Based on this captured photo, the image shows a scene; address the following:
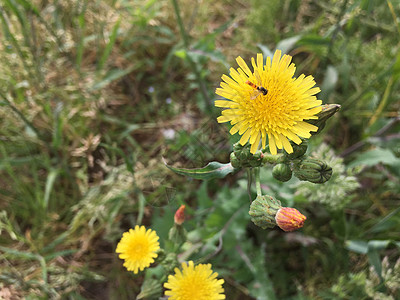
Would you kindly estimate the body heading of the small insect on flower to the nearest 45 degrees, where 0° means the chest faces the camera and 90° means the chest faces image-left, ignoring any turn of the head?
approximately 270°

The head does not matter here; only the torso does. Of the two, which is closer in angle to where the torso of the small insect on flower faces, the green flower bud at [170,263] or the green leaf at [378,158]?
the green leaf

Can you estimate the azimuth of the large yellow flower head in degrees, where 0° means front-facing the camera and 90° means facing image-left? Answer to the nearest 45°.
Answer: approximately 0°
